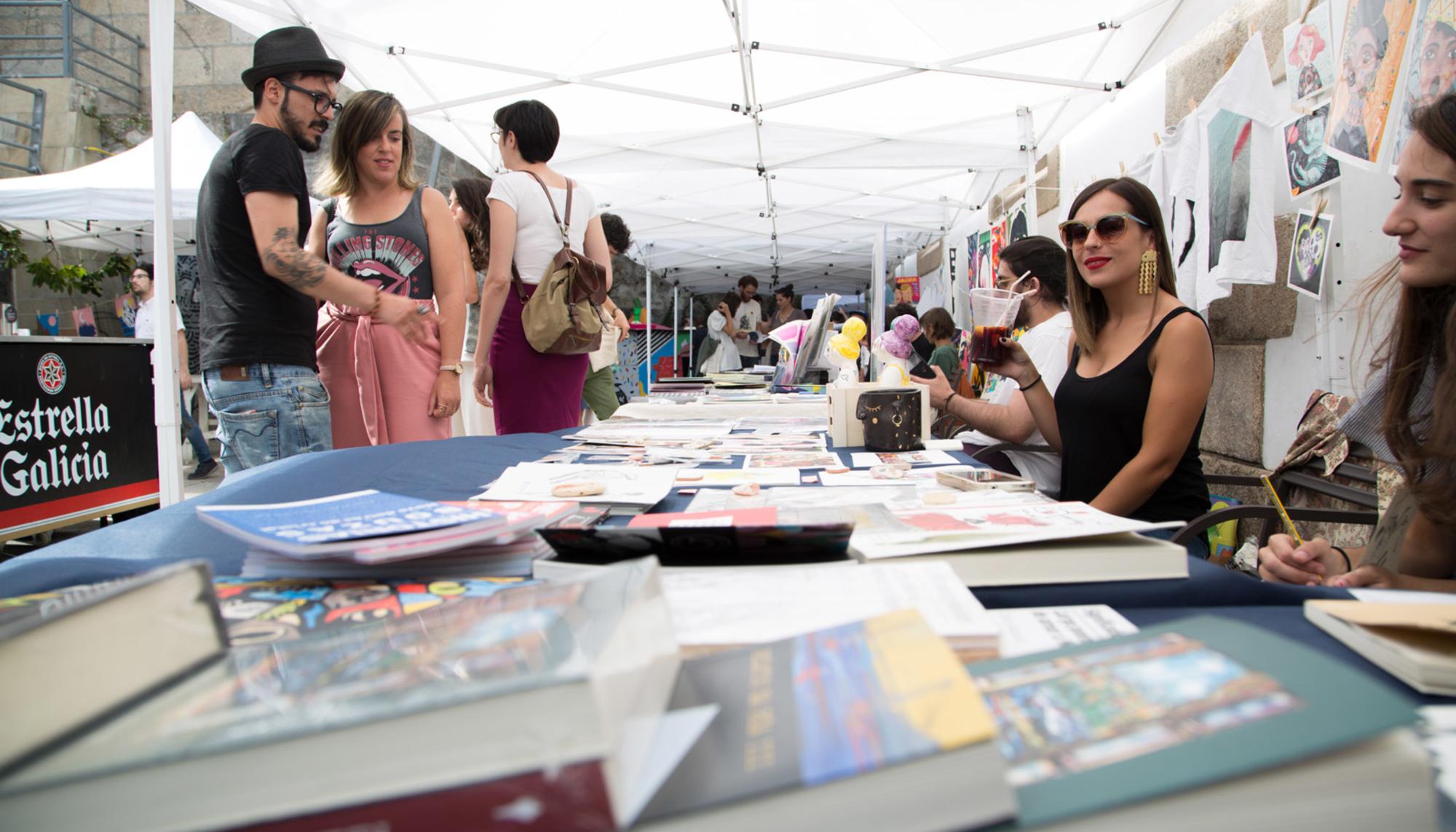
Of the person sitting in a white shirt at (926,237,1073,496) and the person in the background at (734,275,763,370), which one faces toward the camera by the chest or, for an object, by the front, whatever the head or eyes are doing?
the person in the background

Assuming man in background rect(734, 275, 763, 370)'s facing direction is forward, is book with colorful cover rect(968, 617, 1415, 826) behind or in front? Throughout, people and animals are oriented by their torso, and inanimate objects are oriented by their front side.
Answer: in front

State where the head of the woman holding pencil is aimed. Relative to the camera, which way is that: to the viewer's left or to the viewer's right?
to the viewer's left

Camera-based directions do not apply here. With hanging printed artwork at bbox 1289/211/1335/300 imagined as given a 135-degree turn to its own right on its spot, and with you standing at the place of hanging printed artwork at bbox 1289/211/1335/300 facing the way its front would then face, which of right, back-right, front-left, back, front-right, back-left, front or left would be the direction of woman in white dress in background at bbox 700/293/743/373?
front-left

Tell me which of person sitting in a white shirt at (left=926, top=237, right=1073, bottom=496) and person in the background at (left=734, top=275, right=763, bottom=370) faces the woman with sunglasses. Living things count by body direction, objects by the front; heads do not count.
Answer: the person in the background

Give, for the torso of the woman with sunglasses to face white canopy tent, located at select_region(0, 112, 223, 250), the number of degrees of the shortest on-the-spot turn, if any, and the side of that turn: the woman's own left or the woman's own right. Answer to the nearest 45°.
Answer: approximately 45° to the woman's own right

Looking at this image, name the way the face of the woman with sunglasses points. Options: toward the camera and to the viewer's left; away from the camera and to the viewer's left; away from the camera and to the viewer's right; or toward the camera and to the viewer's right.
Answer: toward the camera and to the viewer's left

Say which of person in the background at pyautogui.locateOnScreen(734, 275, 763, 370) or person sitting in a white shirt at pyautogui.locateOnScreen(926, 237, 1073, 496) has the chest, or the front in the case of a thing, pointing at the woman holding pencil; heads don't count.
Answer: the person in the background

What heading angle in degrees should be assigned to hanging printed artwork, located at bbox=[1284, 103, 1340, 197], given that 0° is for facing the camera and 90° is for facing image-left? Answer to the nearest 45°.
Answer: approximately 45°

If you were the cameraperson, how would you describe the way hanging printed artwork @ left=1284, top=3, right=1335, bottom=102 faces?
facing the viewer and to the left of the viewer

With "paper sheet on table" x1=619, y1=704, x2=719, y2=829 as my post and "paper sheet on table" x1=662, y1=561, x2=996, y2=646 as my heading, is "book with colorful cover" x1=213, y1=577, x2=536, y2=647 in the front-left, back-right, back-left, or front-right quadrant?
front-left

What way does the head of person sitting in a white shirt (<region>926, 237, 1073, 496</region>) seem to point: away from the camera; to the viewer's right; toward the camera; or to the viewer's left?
to the viewer's left

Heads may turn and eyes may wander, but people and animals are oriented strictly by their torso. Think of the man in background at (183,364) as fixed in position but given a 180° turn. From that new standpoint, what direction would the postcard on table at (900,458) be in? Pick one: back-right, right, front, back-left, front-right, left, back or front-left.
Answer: back-right

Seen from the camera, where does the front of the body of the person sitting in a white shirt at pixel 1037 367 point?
to the viewer's left

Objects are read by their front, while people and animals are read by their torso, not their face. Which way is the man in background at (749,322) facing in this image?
toward the camera
